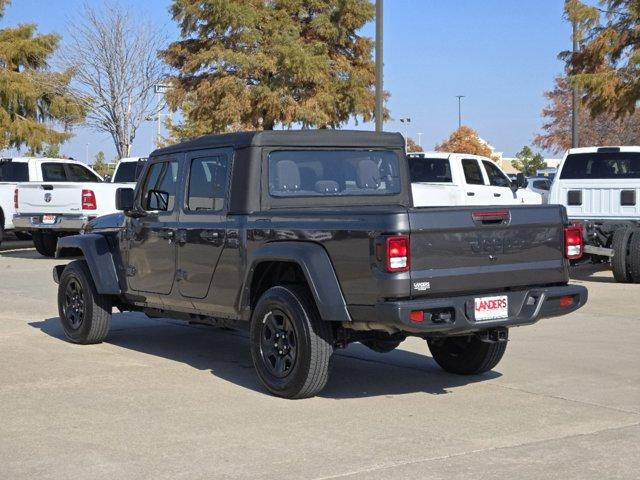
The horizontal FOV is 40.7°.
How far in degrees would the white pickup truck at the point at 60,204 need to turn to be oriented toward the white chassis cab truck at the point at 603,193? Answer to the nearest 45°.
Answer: approximately 90° to its right

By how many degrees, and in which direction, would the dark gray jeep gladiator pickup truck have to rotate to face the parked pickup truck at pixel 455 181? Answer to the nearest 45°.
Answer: approximately 45° to its right

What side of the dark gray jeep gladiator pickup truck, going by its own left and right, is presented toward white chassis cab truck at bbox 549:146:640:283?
right

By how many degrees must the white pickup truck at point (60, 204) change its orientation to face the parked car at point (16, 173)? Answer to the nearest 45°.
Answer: approximately 45° to its left

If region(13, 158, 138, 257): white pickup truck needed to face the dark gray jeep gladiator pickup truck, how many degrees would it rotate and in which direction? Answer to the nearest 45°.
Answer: approximately 135° to its right

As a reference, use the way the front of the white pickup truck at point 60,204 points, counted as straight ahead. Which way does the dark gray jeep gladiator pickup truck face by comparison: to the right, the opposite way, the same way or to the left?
to the left

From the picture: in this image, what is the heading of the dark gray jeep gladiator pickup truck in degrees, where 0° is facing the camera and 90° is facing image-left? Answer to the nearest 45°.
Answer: approximately 135°

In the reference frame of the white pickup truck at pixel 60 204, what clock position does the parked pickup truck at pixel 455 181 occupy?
The parked pickup truck is roughly at 2 o'clock from the white pickup truck.

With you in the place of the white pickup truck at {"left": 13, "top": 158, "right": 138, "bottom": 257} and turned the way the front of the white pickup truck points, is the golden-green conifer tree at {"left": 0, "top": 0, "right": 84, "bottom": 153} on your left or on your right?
on your left

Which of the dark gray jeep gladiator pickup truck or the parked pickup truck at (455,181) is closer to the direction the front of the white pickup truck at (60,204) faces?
the parked pickup truck

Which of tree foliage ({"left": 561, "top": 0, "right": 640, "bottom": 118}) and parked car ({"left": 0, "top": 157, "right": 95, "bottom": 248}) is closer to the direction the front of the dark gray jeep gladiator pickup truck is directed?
the parked car

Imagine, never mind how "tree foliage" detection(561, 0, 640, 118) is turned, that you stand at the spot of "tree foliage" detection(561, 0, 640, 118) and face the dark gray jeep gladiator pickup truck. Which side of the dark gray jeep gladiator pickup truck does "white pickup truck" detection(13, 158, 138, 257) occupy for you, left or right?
right

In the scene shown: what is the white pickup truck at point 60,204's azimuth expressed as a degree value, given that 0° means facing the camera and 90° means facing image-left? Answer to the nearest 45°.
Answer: approximately 225°
